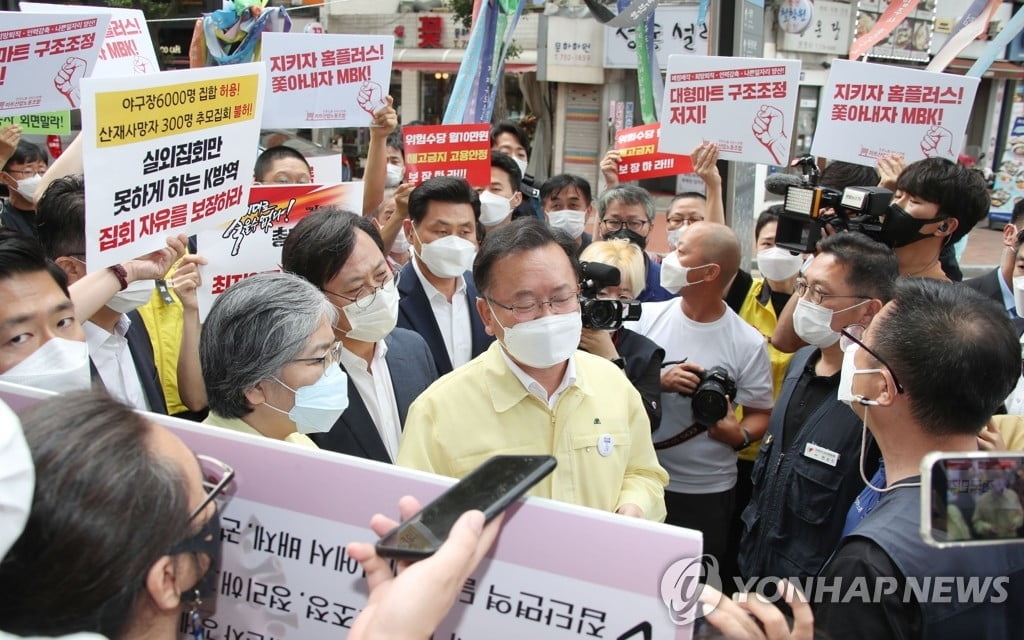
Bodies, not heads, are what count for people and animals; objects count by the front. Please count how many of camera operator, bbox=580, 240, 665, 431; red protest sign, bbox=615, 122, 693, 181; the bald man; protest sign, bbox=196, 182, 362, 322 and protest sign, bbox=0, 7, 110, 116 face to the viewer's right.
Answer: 0

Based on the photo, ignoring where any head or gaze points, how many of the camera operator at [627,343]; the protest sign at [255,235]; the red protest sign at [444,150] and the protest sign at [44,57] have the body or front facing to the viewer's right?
0

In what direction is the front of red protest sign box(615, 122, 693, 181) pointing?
toward the camera

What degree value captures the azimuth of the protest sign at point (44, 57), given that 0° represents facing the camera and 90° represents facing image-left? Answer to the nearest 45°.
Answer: approximately 0°

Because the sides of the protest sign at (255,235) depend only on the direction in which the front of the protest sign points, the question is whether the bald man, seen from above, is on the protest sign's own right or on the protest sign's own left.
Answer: on the protest sign's own left

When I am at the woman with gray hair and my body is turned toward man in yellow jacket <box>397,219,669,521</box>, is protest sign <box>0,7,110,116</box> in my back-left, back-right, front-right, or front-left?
back-left

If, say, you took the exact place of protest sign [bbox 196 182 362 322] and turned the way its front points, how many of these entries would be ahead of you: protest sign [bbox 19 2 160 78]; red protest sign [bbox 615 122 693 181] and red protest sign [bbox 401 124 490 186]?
0

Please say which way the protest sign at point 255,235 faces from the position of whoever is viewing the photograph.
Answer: facing the viewer

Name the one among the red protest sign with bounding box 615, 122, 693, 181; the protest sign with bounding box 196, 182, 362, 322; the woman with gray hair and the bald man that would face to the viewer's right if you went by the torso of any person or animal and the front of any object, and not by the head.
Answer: the woman with gray hair

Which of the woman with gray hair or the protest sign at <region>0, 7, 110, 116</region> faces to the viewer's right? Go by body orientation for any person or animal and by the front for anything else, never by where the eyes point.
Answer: the woman with gray hair

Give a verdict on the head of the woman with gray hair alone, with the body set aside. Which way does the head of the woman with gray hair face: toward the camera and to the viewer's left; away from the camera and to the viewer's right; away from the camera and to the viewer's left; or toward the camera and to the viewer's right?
toward the camera and to the viewer's right

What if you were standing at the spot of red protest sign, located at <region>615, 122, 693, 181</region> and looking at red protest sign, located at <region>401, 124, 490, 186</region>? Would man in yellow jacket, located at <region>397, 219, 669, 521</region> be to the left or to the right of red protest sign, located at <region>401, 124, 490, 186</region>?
left

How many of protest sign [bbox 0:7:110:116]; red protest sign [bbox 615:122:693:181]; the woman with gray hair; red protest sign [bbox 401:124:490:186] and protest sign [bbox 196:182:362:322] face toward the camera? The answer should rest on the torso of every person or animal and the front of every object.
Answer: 4

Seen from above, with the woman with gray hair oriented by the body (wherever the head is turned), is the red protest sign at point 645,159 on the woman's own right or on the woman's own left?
on the woman's own left

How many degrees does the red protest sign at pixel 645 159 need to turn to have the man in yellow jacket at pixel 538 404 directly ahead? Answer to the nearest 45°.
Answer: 0° — it already faces them

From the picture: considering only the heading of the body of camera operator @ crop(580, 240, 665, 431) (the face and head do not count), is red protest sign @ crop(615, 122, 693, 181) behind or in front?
behind

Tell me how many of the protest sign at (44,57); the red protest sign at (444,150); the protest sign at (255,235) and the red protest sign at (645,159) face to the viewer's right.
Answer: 0

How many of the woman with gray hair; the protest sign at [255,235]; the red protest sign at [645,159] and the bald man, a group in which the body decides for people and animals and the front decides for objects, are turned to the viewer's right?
1
